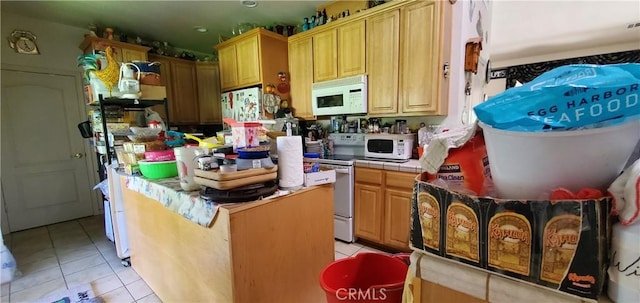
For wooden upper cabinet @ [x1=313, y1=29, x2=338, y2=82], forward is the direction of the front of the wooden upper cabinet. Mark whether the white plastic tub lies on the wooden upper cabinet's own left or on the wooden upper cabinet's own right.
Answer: on the wooden upper cabinet's own left

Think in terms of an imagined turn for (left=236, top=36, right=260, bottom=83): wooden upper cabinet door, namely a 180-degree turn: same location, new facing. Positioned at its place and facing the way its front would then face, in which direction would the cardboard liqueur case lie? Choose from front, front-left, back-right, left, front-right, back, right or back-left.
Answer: back-right

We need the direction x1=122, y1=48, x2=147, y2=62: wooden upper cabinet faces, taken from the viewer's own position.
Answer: facing the viewer and to the right of the viewer

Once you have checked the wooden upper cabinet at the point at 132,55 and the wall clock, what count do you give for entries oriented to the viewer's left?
0

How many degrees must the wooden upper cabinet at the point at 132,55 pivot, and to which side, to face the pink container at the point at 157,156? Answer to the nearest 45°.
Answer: approximately 45° to its right

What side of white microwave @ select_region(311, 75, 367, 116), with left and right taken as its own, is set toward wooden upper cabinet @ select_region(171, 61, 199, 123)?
right

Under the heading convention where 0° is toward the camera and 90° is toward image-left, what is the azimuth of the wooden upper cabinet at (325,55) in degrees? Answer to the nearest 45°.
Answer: approximately 45°

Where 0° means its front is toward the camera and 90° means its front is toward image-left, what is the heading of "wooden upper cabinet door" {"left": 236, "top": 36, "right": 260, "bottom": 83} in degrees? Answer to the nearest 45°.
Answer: approximately 45°

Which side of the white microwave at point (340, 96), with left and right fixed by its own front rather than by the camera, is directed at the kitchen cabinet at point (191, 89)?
right

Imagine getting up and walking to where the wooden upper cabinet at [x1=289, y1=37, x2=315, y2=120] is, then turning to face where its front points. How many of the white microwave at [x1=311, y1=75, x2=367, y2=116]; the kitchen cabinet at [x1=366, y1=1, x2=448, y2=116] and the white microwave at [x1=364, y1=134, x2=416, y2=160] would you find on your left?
3

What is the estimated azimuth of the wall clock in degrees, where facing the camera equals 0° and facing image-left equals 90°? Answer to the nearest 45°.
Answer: approximately 315°
